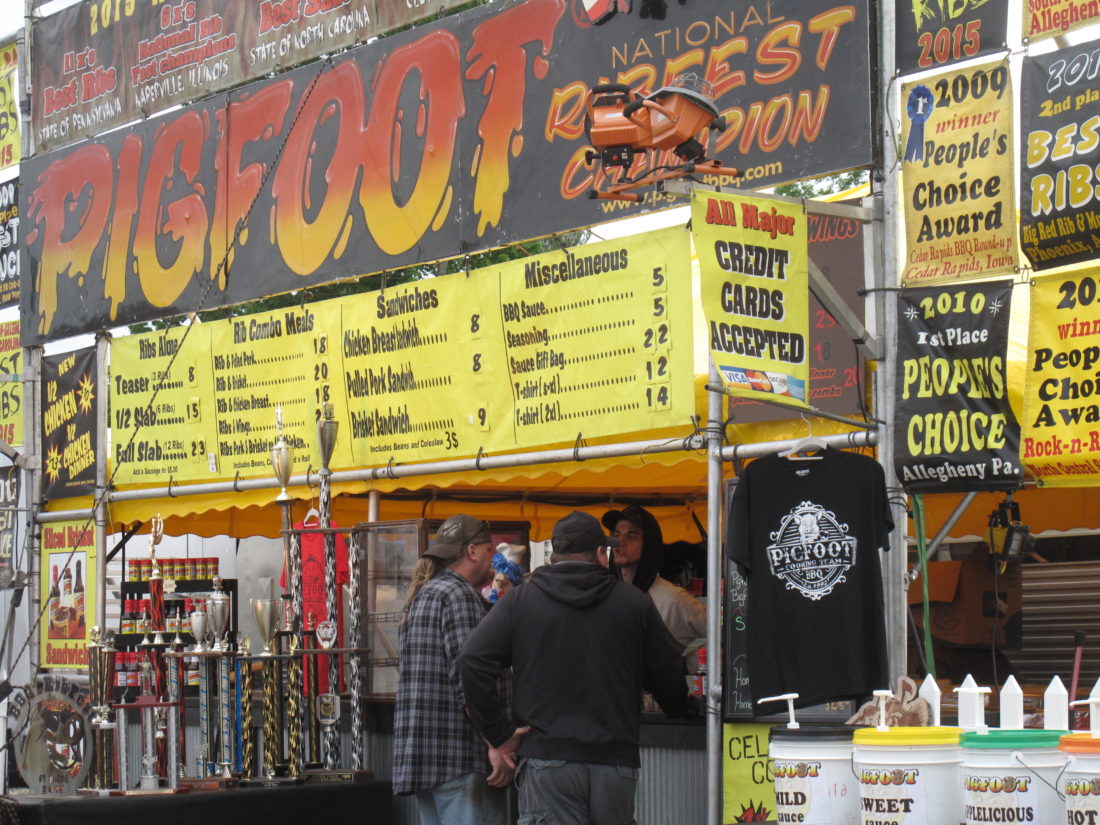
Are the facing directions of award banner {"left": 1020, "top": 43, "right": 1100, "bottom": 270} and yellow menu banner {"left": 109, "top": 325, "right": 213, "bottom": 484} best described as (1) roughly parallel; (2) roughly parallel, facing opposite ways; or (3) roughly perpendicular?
roughly parallel

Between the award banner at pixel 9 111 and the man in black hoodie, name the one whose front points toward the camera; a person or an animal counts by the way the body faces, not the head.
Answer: the award banner

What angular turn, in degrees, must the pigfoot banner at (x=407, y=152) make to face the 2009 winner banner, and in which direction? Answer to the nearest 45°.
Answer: approximately 90° to its left

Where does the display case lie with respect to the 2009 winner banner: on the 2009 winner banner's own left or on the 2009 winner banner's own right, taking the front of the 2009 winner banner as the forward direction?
on the 2009 winner banner's own right

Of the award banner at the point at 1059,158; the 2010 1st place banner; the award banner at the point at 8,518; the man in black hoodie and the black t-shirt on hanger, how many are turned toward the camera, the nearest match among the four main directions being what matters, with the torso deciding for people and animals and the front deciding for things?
4

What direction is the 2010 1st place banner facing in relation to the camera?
toward the camera

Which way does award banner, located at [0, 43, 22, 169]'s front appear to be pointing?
toward the camera

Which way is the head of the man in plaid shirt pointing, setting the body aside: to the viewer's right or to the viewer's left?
to the viewer's right

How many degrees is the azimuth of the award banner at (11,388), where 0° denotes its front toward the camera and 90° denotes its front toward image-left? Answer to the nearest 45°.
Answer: approximately 45°

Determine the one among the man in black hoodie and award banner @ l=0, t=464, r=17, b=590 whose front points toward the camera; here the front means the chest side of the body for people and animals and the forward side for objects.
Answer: the award banner

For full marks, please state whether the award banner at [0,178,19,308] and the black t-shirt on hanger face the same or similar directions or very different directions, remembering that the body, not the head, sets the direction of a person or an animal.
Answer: same or similar directions

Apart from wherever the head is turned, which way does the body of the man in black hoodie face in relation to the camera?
away from the camera

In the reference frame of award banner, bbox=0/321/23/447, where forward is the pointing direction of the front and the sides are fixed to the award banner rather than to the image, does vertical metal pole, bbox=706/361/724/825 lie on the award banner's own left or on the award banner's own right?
on the award banner's own left

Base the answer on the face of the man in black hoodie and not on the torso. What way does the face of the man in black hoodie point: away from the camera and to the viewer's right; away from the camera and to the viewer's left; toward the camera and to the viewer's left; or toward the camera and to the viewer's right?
away from the camera and to the viewer's right

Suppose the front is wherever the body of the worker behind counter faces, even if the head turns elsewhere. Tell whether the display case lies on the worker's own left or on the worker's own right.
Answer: on the worker's own right
